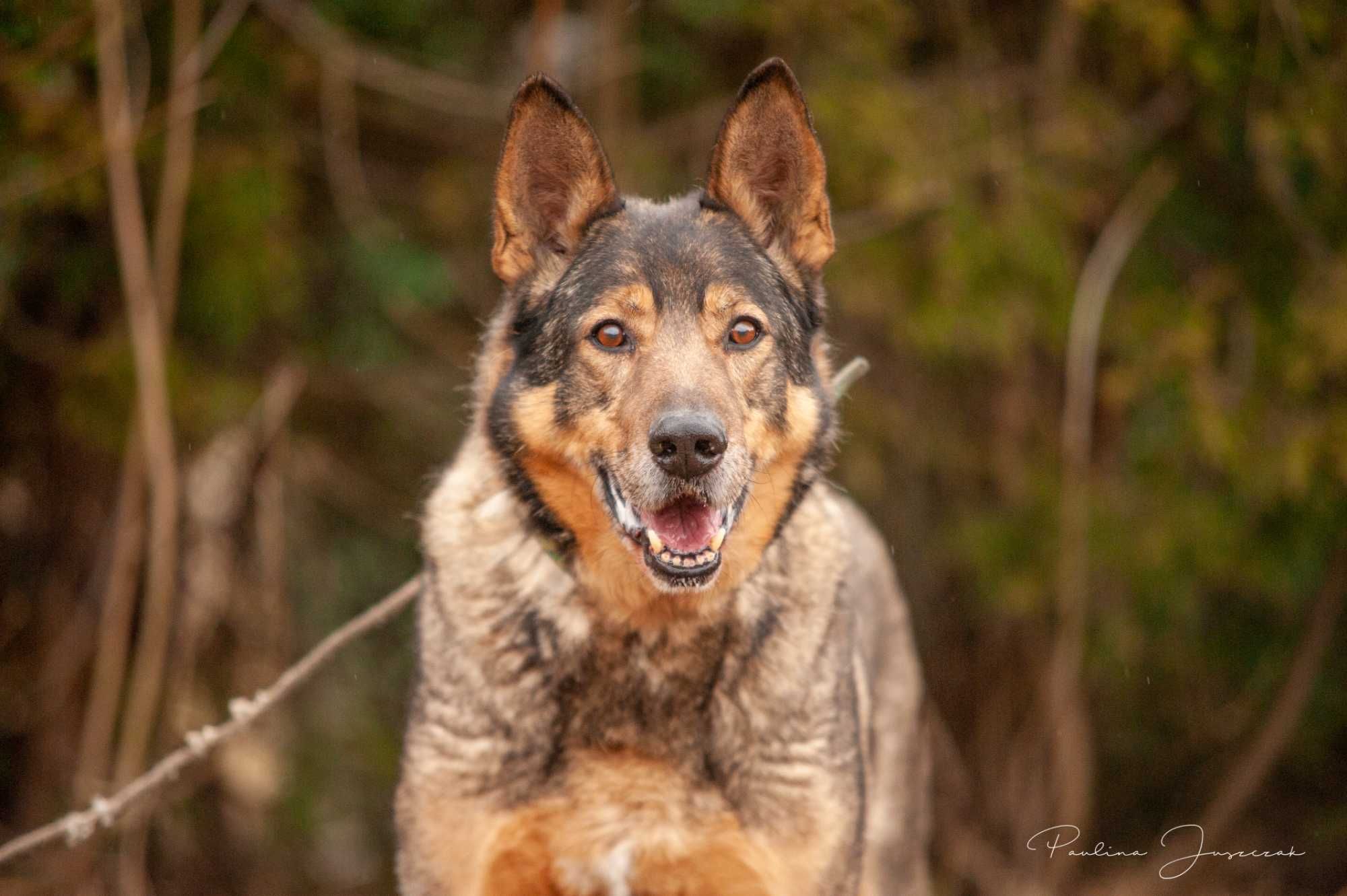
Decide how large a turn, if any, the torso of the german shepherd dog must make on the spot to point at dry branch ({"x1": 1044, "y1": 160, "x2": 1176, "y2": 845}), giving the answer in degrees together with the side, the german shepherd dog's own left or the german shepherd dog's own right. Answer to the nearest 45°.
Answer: approximately 135° to the german shepherd dog's own left

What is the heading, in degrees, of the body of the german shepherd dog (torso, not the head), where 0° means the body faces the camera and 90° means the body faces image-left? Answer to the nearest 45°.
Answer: approximately 0°

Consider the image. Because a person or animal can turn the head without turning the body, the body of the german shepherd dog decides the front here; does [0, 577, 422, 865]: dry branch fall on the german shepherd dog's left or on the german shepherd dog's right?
on the german shepherd dog's right
